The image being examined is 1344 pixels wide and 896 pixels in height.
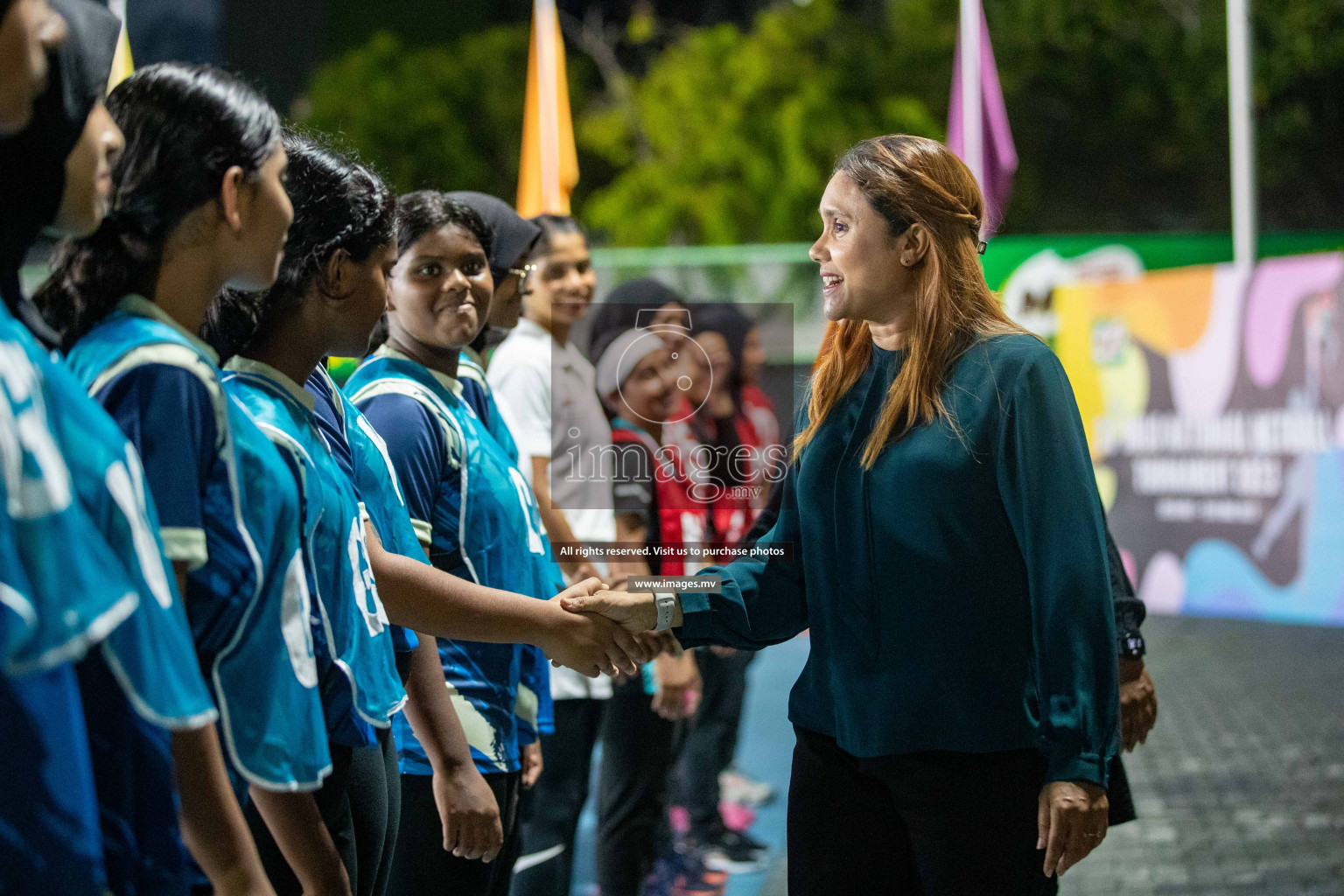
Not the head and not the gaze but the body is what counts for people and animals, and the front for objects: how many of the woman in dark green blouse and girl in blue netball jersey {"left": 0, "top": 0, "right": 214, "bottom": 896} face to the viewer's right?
1

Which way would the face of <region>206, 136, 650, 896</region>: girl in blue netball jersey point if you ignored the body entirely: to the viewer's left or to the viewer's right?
to the viewer's right

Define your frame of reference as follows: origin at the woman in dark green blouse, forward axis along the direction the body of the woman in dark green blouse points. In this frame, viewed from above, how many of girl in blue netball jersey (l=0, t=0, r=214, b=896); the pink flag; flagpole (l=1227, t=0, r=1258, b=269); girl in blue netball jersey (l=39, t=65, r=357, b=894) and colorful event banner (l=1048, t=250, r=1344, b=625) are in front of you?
2

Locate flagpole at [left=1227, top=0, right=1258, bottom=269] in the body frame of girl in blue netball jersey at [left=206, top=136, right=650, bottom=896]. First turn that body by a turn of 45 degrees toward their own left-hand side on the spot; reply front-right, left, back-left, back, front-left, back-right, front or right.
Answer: front

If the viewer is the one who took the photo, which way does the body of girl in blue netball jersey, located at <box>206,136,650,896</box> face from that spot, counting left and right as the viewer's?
facing to the right of the viewer

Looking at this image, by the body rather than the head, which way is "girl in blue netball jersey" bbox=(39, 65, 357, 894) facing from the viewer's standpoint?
to the viewer's right

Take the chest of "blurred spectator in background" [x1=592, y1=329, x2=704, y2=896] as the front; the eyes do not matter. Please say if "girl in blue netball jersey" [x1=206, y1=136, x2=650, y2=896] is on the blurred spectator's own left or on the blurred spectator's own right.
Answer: on the blurred spectator's own right

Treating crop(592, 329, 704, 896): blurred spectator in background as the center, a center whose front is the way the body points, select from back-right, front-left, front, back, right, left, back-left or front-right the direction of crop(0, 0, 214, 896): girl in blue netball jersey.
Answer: front-right

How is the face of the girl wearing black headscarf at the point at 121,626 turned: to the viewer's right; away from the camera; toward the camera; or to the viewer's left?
to the viewer's right

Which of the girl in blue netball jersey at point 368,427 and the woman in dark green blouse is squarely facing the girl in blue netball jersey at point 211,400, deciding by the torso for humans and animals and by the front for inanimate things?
the woman in dark green blouse

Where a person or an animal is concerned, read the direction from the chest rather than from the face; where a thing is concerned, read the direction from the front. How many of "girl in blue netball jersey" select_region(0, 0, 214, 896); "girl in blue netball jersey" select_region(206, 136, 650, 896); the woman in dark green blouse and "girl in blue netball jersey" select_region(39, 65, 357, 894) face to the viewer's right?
3

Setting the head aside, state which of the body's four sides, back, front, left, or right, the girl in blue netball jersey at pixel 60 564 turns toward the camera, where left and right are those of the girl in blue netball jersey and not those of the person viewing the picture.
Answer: right
